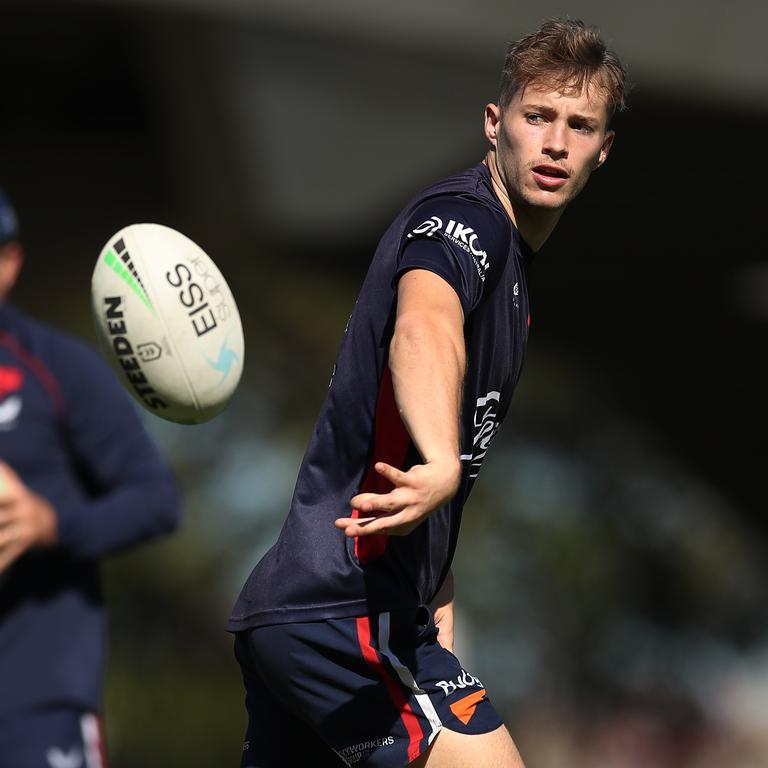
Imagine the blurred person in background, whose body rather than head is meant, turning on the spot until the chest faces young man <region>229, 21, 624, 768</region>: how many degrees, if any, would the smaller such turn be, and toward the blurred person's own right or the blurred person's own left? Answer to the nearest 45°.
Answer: approximately 45° to the blurred person's own left

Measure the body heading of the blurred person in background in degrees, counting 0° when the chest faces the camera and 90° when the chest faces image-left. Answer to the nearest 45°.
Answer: approximately 0°

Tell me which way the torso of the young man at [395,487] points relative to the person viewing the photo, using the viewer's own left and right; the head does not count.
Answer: facing to the right of the viewer
